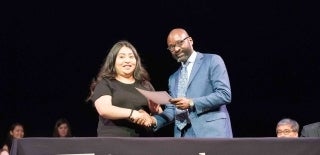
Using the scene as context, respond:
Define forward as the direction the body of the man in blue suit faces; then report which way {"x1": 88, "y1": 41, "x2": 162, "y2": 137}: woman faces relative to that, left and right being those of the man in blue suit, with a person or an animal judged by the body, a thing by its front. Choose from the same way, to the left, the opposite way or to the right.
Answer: to the left

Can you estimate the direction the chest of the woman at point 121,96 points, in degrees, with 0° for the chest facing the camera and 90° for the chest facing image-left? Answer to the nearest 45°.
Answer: approximately 315°

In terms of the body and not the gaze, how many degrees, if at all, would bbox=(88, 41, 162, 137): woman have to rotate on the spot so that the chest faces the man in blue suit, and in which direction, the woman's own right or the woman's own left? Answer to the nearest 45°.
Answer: approximately 45° to the woman's own left

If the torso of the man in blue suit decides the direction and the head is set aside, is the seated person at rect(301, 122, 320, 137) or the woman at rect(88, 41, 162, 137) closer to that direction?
the woman

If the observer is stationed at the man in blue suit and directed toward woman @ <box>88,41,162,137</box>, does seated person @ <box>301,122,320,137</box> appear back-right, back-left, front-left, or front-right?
back-right

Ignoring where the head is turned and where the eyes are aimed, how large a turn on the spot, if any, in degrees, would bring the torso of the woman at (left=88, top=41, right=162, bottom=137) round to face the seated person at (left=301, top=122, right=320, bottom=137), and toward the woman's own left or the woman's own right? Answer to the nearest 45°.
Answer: approximately 90° to the woman's own left

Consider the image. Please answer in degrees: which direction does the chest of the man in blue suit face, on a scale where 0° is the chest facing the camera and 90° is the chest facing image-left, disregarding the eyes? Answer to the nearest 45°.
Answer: approximately 45°

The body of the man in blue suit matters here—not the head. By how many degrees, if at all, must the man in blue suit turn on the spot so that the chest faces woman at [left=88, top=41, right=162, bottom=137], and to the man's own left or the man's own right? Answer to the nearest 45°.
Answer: approximately 45° to the man's own right
